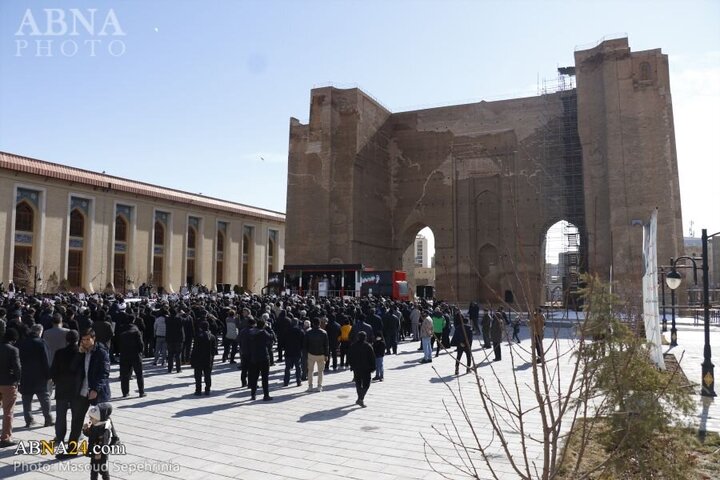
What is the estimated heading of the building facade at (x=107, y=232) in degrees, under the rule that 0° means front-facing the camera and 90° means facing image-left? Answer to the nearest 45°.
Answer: approximately 315°

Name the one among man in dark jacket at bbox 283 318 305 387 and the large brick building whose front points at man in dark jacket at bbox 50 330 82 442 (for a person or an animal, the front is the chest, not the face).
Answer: the large brick building

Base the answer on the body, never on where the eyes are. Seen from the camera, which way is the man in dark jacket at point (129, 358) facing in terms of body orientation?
away from the camera

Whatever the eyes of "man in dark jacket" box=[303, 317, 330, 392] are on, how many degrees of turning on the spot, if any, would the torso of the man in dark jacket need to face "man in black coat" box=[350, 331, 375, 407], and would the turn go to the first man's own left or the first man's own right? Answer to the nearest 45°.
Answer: approximately 135° to the first man's own right

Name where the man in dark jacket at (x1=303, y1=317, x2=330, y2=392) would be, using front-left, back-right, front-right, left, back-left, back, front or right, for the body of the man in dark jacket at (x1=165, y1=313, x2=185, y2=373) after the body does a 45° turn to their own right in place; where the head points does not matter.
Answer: right

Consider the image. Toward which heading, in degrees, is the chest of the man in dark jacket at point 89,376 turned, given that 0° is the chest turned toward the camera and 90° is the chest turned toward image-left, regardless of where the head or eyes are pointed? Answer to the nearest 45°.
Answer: approximately 45°

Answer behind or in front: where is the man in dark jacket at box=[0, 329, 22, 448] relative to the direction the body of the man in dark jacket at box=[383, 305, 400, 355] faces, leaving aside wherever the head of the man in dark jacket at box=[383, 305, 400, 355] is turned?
behind

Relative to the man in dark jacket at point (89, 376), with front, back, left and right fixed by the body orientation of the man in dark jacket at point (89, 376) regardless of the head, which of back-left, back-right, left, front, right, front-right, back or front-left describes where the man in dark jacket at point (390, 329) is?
back

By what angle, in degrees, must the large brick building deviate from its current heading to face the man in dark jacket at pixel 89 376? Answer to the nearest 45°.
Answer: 0° — it already faces them

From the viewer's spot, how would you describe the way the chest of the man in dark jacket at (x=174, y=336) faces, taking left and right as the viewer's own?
facing away from the viewer

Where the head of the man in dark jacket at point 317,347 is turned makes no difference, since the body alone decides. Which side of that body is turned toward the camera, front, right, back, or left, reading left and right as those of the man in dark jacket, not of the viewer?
back

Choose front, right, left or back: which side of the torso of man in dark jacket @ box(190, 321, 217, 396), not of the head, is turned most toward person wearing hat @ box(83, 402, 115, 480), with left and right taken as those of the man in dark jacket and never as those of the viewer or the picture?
back

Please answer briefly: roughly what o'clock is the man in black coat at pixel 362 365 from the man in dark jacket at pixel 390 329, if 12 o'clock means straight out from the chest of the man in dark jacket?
The man in black coat is roughly at 6 o'clock from the man in dark jacket.

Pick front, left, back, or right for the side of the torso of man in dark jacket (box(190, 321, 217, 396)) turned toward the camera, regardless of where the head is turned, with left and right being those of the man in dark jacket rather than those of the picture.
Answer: back

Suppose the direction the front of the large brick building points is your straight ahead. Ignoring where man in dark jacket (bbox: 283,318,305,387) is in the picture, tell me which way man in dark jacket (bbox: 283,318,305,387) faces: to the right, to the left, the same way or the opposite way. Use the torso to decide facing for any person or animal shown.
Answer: the opposite way

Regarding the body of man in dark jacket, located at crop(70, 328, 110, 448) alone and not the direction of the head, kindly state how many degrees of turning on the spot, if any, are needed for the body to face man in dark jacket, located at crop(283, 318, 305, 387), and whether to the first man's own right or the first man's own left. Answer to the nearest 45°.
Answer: approximately 180°
